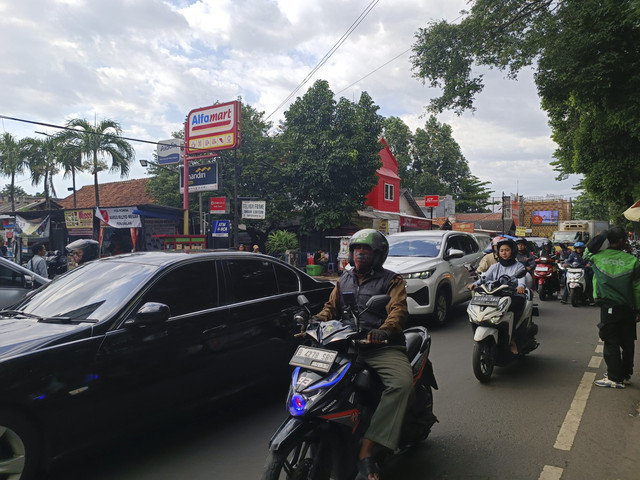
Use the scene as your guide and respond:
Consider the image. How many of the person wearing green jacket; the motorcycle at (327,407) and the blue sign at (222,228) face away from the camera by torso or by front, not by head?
1

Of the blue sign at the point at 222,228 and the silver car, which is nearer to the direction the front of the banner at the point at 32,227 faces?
the silver car

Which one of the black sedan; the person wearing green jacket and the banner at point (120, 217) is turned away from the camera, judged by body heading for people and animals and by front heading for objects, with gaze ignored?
the person wearing green jacket

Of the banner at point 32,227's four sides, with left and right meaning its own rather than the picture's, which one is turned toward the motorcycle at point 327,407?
front

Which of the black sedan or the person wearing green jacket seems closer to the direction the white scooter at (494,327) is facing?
the black sedan

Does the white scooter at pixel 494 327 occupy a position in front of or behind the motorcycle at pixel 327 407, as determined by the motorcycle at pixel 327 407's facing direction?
behind

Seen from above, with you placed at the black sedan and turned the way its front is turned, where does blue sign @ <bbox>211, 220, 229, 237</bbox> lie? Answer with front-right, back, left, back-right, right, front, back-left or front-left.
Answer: back-right

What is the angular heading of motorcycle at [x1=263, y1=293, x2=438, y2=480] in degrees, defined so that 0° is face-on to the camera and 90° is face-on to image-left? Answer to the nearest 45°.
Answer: approximately 45°

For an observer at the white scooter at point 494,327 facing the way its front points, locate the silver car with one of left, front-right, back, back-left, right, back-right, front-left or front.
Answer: front-right

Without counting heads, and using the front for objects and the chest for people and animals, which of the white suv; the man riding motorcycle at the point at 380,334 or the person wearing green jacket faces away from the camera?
the person wearing green jacket
